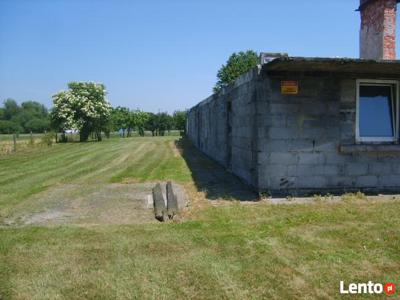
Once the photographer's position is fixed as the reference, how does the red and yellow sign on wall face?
facing the viewer

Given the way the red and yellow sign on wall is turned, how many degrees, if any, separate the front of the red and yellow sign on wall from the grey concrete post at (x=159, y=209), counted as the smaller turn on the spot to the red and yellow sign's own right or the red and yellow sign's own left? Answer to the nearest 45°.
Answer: approximately 45° to the red and yellow sign's own right

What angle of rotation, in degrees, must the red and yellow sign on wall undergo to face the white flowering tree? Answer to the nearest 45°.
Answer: approximately 135° to its right

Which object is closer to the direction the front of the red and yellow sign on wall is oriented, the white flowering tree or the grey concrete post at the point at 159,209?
the grey concrete post
